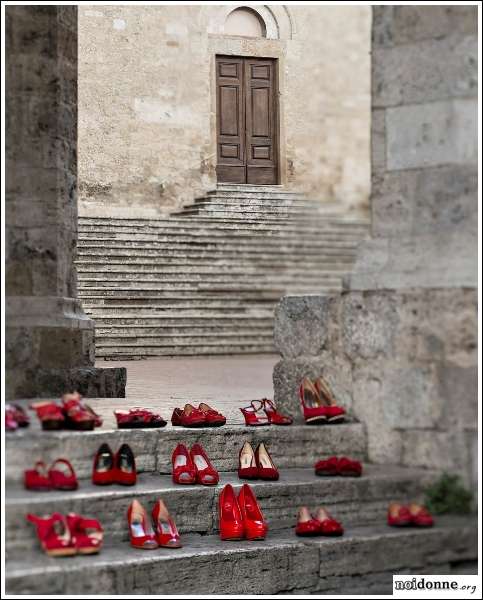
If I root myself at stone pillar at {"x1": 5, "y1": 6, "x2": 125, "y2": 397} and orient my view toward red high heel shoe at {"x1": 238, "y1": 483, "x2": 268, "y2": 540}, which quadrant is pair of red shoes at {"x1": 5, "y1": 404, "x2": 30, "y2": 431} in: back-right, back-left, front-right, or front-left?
front-right

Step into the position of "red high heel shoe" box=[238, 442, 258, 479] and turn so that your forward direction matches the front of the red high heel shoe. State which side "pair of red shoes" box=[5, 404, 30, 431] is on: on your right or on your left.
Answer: on your right

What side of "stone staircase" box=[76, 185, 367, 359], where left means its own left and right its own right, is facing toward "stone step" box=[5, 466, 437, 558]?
front

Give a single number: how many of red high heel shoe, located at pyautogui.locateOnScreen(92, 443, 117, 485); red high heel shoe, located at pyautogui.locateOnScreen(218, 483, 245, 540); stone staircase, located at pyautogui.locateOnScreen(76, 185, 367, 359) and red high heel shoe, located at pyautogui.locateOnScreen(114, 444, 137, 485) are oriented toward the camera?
4

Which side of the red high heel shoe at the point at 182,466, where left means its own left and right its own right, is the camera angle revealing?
front

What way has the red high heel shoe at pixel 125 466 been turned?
toward the camera

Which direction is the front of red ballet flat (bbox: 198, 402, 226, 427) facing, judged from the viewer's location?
facing the viewer and to the right of the viewer
